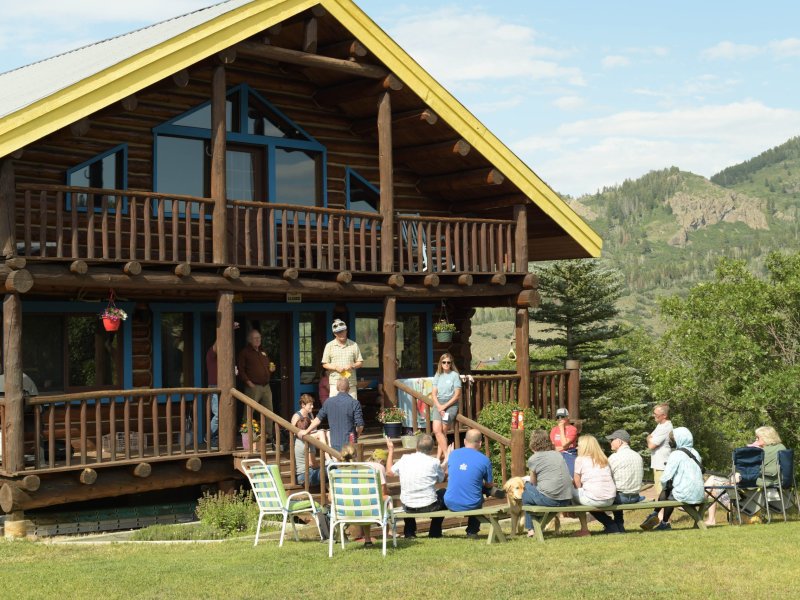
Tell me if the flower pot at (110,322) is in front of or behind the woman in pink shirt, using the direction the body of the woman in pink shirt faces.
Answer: in front

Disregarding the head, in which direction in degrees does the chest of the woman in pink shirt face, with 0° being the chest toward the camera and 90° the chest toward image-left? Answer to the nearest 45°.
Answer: approximately 135°

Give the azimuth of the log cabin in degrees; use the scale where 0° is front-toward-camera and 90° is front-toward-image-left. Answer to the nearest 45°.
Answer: approximately 315°

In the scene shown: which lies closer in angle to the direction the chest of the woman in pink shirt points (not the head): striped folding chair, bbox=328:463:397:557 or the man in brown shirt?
the man in brown shirt

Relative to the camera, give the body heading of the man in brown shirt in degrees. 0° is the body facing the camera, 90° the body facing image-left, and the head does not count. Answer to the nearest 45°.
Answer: approximately 315°

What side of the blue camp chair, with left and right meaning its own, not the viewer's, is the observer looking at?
back

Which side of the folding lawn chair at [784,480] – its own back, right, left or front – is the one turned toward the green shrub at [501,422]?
front

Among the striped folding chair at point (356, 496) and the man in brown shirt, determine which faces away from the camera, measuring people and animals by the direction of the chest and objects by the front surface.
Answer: the striped folding chair

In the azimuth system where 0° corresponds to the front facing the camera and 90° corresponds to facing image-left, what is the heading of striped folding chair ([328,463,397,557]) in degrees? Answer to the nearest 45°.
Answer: approximately 180°

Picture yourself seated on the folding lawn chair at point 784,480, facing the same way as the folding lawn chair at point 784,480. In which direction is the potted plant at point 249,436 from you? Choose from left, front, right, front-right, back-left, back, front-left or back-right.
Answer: front-left

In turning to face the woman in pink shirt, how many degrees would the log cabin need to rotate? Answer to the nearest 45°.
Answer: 0° — it already faces them

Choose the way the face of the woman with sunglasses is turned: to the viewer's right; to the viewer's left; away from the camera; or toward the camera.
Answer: toward the camera

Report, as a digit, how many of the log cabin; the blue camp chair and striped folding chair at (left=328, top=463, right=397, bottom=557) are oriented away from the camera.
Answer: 2
